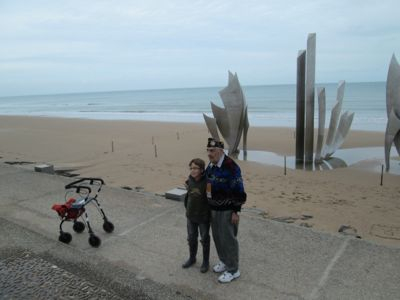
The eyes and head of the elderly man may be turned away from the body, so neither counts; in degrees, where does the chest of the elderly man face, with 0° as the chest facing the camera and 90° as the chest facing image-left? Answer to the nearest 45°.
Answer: approximately 45°

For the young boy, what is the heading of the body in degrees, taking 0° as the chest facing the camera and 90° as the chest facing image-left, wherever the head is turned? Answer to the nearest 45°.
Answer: approximately 45°
